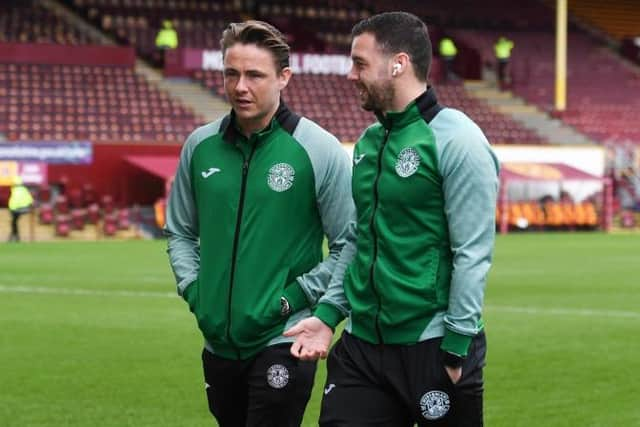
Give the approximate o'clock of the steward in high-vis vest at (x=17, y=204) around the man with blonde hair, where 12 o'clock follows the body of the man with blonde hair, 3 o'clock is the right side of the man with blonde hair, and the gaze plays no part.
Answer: The steward in high-vis vest is roughly at 4 o'clock from the man with blonde hair.

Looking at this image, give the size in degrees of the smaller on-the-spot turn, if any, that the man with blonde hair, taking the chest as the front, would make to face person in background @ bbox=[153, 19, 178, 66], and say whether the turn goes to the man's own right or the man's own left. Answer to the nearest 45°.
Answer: approximately 135° to the man's own right

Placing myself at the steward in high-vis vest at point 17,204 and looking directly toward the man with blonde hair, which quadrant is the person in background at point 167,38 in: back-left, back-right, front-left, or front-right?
back-left

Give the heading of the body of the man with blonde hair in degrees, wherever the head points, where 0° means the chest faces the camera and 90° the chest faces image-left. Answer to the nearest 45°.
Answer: approximately 45°

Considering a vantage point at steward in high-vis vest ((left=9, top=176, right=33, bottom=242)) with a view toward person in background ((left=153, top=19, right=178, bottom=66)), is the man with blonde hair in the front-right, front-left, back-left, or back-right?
back-right
